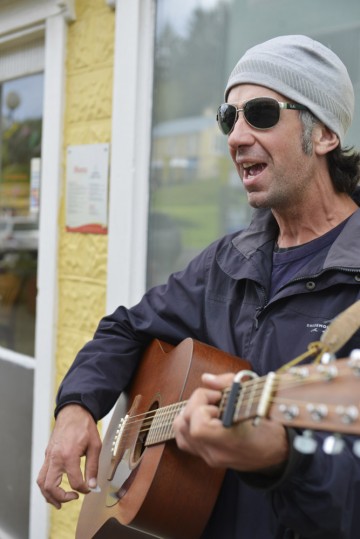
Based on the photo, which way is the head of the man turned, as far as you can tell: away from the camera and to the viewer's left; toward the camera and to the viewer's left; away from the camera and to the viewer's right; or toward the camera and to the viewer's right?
toward the camera and to the viewer's left

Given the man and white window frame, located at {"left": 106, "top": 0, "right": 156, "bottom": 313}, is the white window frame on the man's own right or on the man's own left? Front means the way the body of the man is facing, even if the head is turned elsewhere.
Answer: on the man's own right

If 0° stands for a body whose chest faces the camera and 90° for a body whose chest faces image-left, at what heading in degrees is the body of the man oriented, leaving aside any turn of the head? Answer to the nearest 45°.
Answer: approximately 45°
